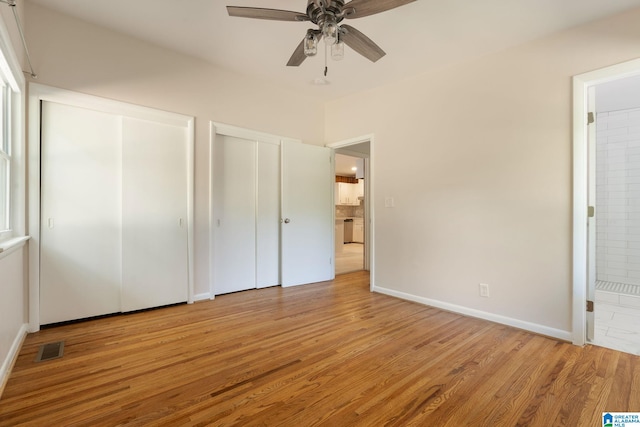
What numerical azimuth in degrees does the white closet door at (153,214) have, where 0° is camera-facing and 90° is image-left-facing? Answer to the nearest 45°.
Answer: approximately 315°

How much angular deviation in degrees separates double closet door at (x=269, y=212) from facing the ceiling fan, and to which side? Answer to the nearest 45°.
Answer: approximately 45° to its right

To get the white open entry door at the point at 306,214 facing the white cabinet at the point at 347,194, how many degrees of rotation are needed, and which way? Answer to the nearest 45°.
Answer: approximately 135° to its left

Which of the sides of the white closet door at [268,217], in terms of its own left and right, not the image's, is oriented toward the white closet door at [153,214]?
right

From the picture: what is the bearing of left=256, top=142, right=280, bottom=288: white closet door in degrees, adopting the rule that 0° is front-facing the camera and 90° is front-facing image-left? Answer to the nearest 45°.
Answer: approximately 315°

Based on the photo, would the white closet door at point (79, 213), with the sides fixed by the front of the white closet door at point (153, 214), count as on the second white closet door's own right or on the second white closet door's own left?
on the second white closet door's own right

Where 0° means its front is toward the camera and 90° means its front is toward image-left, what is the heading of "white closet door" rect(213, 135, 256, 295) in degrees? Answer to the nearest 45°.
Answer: approximately 315°

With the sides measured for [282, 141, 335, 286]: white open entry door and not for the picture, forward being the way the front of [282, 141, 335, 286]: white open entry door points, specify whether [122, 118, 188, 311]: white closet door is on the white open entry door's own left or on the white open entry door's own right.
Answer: on the white open entry door's own right

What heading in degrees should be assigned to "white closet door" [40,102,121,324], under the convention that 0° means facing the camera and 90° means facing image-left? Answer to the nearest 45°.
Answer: approximately 315°

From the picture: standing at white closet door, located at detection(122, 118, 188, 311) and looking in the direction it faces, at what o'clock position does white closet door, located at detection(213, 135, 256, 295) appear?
white closet door, located at detection(213, 135, 256, 295) is roughly at 10 o'clock from white closet door, located at detection(122, 118, 188, 311).
